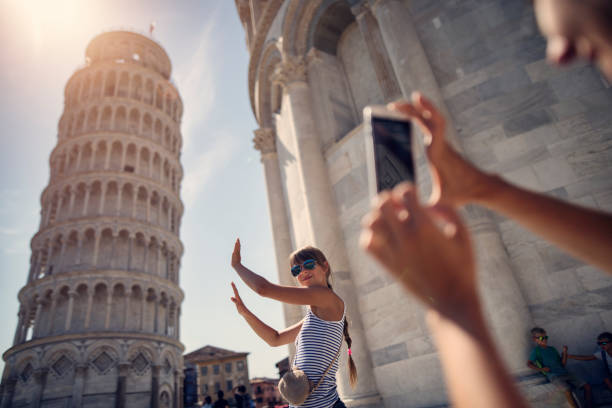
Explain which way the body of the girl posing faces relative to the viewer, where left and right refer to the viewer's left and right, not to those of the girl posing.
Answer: facing to the left of the viewer

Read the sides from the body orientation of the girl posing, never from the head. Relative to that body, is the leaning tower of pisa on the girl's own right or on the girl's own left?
on the girl's own right
